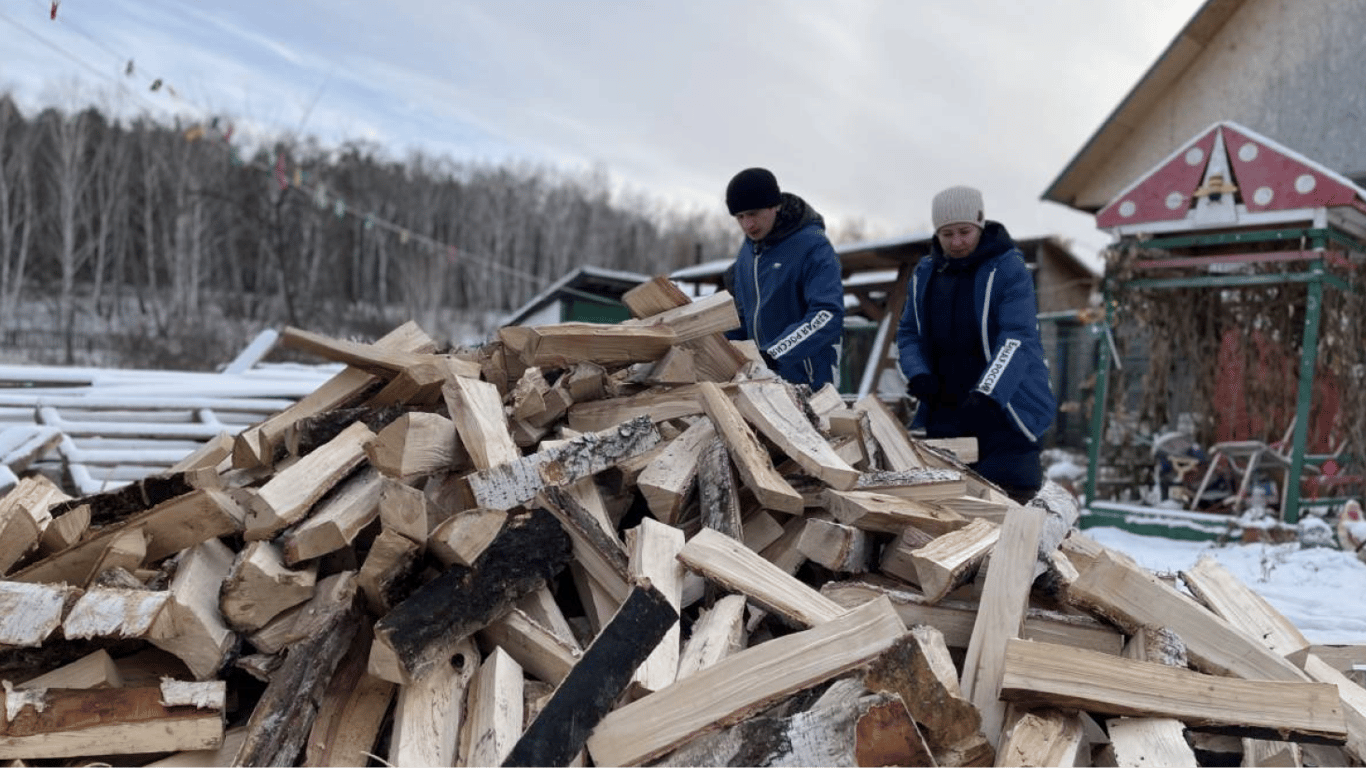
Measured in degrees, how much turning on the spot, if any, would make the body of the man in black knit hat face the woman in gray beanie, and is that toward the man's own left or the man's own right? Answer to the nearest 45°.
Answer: approximately 135° to the man's own left

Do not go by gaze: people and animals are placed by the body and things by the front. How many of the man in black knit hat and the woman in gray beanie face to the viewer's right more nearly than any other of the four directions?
0

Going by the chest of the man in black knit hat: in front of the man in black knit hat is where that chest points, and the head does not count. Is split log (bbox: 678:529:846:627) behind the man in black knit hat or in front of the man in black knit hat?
in front

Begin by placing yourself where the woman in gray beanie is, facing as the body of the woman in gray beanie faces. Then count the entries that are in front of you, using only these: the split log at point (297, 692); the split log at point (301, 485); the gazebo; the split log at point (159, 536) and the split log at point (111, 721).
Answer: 4

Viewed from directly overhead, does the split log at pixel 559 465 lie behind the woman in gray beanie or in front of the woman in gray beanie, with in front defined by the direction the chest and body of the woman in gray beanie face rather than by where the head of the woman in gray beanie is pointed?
in front

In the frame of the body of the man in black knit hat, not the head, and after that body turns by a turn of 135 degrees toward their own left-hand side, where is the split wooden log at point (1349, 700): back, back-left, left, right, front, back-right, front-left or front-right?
front-right

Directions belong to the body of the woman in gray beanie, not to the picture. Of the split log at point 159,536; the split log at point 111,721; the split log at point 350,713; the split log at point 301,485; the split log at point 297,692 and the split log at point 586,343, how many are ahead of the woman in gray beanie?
6

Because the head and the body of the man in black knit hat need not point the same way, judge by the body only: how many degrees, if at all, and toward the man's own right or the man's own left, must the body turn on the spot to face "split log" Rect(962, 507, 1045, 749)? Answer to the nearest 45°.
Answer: approximately 45° to the man's own left

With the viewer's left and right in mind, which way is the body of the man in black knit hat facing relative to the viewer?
facing the viewer and to the left of the viewer

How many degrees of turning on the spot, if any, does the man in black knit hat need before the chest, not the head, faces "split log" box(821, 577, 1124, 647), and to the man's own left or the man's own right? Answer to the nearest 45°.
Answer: approximately 45° to the man's own left

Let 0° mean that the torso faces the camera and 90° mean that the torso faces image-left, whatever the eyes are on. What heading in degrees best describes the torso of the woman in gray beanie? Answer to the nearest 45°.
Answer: approximately 45°
